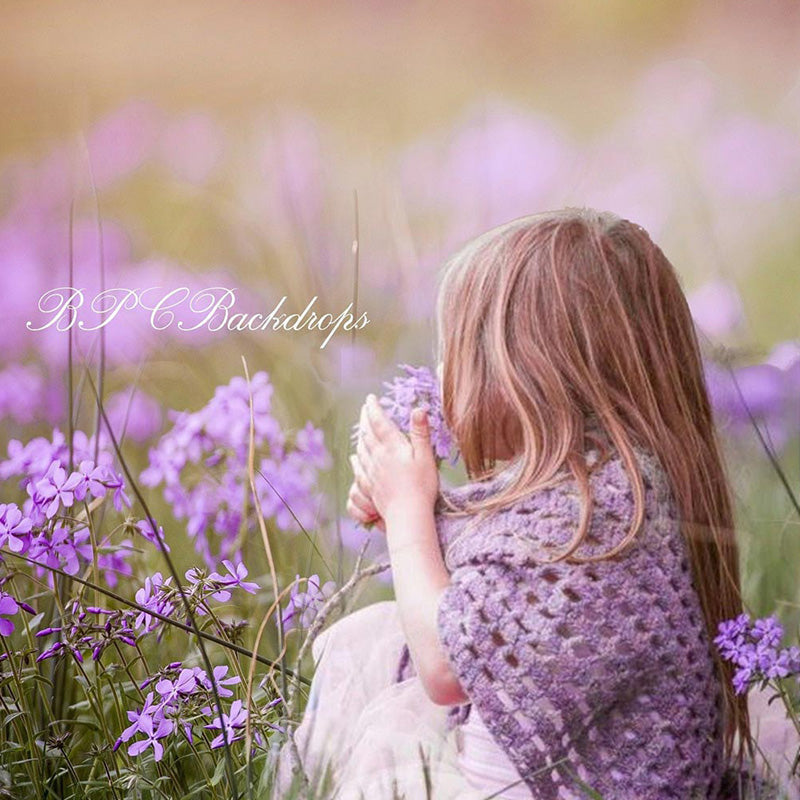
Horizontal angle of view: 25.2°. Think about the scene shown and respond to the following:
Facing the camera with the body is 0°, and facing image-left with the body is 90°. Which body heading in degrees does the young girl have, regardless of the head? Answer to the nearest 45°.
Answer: approximately 90°

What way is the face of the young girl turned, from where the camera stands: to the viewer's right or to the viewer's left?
to the viewer's left
